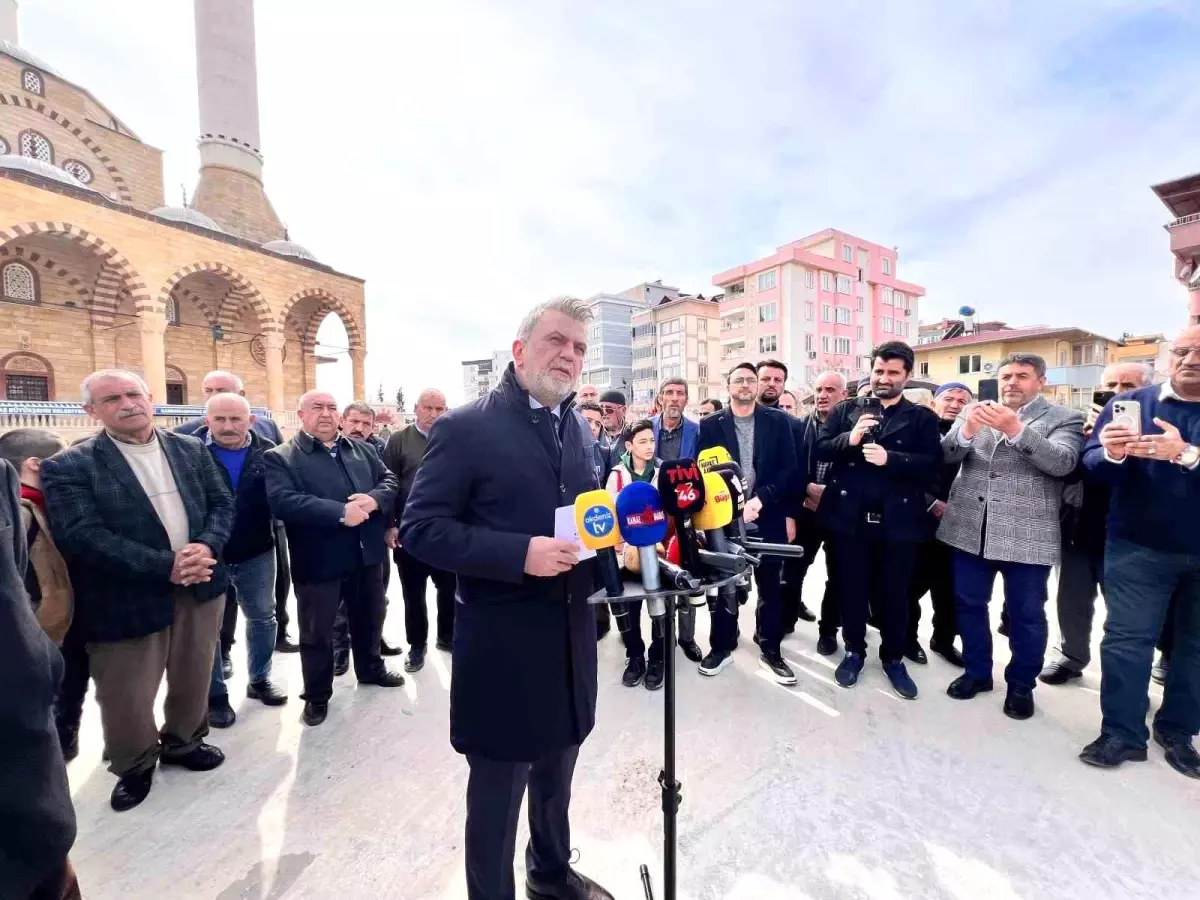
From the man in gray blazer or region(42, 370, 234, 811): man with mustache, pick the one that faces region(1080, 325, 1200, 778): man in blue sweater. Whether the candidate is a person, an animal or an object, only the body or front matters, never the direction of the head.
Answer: the man with mustache

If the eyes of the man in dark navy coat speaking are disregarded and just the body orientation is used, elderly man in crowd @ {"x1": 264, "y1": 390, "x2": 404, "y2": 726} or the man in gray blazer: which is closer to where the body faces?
the man in gray blazer

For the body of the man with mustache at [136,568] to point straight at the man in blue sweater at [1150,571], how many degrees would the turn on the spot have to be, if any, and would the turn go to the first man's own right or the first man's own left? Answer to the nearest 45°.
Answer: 0° — they already face them

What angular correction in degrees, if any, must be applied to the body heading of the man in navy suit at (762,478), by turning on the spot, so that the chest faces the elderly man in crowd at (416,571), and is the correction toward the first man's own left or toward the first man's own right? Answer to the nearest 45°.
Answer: approximately 90° to the first man's own right

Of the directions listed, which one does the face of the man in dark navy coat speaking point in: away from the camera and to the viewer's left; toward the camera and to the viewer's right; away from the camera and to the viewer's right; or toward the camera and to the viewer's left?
toward the camera and to the viewer's right

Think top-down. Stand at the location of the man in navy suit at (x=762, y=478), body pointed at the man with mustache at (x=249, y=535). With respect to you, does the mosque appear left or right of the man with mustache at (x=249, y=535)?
right

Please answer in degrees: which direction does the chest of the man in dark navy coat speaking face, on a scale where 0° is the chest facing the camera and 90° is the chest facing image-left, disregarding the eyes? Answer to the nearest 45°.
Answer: approximately 315°
